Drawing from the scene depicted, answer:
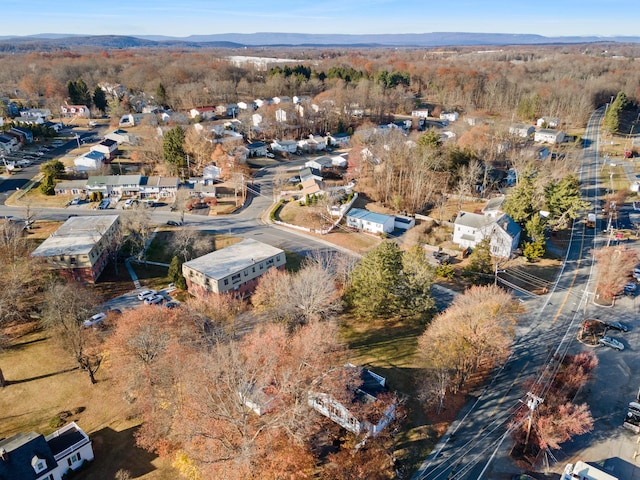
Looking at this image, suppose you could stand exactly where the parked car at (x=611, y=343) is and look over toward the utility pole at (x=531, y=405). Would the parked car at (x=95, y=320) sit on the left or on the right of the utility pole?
right

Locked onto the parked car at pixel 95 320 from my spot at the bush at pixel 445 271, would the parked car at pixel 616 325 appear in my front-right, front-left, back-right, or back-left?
back-left

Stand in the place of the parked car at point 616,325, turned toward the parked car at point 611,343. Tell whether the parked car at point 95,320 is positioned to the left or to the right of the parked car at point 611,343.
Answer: right

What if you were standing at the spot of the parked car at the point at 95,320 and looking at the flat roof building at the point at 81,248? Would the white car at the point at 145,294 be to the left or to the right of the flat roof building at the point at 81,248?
right
